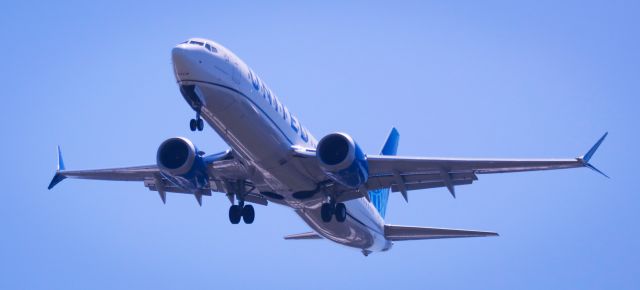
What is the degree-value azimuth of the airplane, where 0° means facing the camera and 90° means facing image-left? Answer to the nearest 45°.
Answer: approximately 45°
